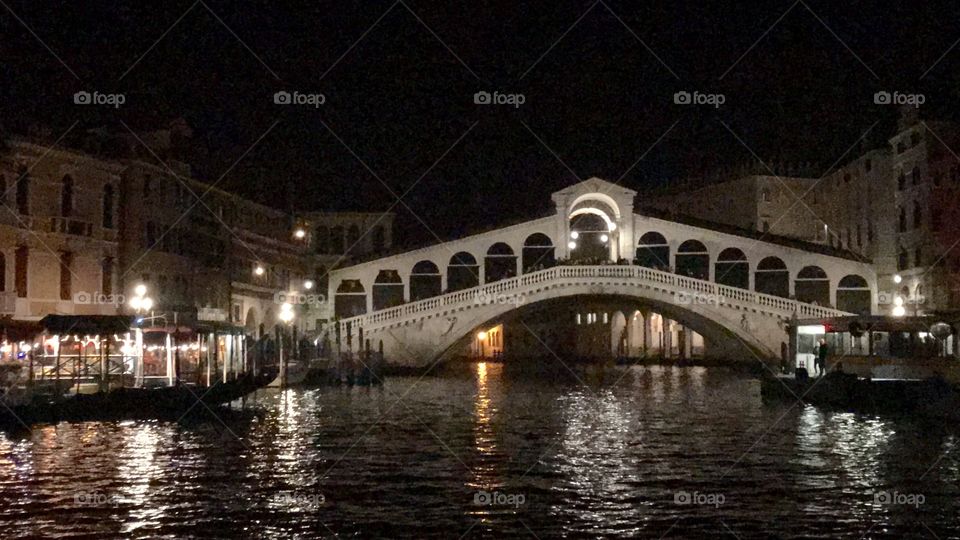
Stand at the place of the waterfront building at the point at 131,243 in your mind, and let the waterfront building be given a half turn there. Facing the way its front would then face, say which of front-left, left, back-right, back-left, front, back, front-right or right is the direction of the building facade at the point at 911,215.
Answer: back-right

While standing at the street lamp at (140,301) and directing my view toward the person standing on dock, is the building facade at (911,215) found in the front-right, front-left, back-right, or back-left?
front-left

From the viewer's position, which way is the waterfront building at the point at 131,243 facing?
facing the viewer and to the right of the viewer

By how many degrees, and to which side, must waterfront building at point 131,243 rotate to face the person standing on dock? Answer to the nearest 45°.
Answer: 0° — it already faces them

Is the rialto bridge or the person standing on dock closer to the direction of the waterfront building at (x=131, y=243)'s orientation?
the person standing on dock
